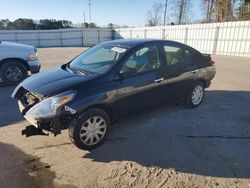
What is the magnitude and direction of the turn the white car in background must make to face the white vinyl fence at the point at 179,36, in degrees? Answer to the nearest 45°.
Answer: approximately 45° to its left

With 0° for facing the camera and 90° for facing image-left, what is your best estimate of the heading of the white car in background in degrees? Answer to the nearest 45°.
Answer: approximately 270°

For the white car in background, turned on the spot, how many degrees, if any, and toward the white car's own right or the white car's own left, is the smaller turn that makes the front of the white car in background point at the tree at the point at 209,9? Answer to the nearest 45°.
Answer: approximately 45° to the white car's own left

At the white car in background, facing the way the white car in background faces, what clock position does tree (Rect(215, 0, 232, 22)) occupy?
The tree is roughly at 11 o'clock from the white car in background.

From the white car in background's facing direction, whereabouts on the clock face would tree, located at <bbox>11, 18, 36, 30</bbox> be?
The tree is roughly at 9 o'clock from the white car in background.
